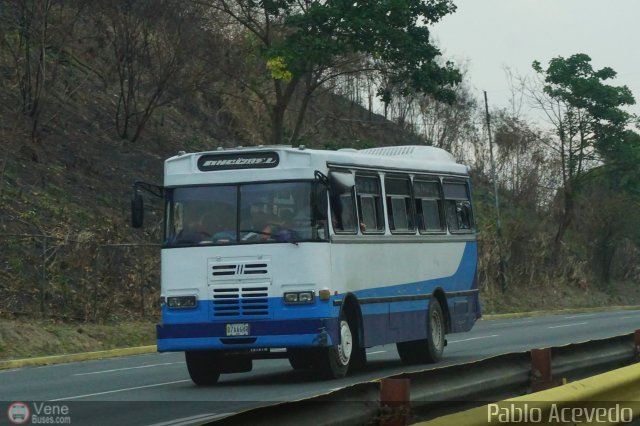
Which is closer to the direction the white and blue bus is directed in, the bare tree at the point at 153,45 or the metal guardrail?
the metal guardrail

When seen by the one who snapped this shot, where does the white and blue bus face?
facing the viewer and to the left of the viewer

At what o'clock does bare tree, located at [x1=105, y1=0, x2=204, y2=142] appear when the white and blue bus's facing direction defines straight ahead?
The bare tree is roughly at 4 o'clock from the white and blue bus.

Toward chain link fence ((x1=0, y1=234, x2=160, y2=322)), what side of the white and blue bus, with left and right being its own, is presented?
right
